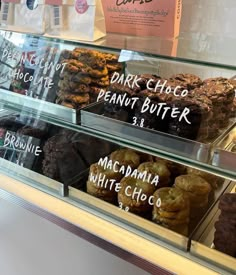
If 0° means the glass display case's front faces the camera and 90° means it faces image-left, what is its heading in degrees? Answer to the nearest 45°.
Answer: approximately 45°

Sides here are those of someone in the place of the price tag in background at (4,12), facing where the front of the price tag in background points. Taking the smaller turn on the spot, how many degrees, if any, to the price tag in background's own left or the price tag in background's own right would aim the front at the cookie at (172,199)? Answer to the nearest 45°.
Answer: approximately 45° to the price tag in background's own left

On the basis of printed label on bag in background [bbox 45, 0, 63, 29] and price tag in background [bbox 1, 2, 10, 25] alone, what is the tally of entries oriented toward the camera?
2

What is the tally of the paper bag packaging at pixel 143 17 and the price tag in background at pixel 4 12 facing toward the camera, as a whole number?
2

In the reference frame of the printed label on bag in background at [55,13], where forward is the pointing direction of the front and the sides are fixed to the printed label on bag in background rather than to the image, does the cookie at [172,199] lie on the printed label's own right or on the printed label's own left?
on the printed label's own left

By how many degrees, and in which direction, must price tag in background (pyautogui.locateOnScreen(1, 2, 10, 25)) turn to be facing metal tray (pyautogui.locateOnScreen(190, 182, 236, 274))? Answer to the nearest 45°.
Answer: approximately 45° to its left

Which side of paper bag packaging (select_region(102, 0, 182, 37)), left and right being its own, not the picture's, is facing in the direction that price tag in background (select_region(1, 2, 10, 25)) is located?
right

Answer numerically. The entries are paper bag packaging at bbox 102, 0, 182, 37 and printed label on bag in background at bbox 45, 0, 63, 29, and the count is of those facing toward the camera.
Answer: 2

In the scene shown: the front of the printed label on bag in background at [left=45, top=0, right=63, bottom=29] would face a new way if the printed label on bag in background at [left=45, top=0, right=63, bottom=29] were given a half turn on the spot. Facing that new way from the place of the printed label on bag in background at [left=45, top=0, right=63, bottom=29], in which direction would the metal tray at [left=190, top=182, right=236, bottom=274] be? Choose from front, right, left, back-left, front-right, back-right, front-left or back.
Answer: back-right
